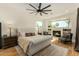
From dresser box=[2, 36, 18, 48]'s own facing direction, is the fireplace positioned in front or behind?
in front
